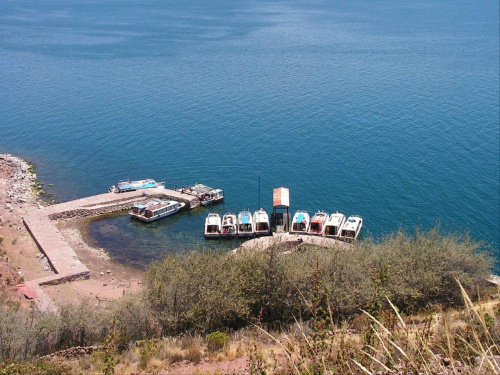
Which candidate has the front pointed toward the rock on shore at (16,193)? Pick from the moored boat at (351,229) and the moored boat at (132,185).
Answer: the moored boat at (132,185)

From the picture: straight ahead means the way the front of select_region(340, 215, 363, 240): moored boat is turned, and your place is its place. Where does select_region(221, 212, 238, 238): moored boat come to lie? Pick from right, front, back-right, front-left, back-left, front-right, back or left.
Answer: back-left

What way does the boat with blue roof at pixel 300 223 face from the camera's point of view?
away from the camera

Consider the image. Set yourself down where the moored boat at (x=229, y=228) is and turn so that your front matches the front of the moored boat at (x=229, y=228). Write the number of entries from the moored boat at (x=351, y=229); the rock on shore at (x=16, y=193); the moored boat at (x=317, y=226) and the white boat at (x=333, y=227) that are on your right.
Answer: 3

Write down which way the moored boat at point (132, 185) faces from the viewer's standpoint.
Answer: facing to the left of the viewer

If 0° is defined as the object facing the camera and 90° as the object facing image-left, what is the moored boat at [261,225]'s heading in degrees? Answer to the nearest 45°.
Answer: approximately 180°

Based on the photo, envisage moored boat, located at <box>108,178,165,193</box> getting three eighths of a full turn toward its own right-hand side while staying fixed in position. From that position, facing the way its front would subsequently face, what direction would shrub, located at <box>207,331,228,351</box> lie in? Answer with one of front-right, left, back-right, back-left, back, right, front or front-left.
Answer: front-left

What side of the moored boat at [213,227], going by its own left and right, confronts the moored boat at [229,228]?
right

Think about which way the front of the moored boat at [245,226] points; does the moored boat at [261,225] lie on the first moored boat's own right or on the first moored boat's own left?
on the first moored boat's own right

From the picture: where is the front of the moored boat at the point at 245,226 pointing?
away from the camera
